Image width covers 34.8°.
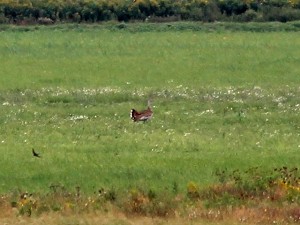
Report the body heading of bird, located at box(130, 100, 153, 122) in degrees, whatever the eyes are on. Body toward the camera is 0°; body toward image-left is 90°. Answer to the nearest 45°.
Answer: approximately 270°
